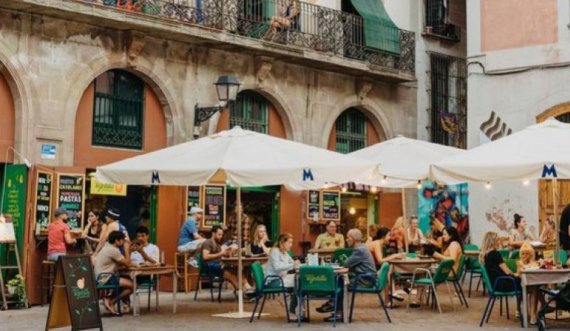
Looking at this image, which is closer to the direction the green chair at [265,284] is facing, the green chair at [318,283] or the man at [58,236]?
the green chair

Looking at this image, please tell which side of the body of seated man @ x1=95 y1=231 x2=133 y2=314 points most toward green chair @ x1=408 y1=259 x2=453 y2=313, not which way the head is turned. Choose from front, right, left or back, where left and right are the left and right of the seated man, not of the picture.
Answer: front

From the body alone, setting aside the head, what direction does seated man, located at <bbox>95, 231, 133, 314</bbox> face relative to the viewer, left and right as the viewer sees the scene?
facing to the right of the viewer

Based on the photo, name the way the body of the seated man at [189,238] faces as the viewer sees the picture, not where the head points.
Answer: to the viewer's right

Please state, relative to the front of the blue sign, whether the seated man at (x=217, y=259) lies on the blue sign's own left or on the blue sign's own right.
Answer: on the blue sign's own left

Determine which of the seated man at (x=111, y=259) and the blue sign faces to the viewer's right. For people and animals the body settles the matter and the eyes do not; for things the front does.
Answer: the seated man

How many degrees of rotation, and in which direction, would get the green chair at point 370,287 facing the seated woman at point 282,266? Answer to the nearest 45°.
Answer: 0° — it already faces them

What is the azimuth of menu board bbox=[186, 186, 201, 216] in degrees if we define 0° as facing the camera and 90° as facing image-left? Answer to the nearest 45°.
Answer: approximately 315°

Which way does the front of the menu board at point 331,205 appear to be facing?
toward the camera

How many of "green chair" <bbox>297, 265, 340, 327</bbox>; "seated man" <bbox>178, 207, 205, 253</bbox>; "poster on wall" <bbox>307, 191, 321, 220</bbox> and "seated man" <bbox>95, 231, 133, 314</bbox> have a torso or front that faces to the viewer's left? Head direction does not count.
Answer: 0

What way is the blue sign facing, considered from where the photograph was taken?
facing the viewer

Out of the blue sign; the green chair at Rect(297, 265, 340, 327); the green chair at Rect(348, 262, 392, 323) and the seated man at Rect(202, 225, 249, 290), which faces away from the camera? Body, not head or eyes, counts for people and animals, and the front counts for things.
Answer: the green chair at Rect(297, 265, 340, 327)

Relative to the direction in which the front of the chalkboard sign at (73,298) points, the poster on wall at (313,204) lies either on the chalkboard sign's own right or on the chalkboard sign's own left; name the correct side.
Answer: on the chalkboard sign's own left
